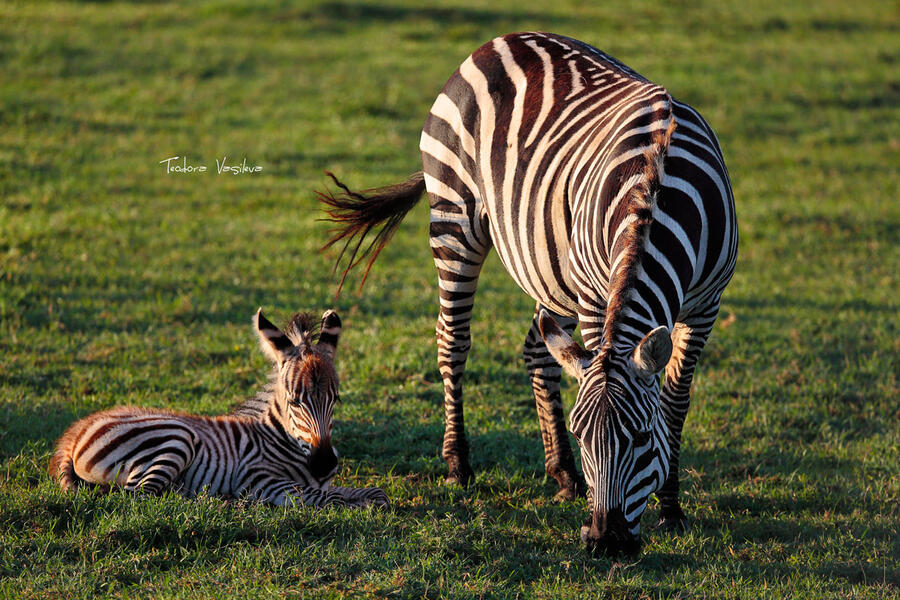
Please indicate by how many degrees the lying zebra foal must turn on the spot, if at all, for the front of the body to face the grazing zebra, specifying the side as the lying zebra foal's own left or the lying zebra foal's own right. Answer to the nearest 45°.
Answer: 0° — it already faces it

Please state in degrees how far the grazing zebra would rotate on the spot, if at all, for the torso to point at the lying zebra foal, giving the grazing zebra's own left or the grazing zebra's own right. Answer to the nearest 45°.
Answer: approximately 135° to the grazing zebra's own right

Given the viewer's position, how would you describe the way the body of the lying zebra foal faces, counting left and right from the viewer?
facing to the right of the viewer

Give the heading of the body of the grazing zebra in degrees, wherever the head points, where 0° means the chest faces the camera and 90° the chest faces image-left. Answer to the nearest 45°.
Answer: approximately 315°
